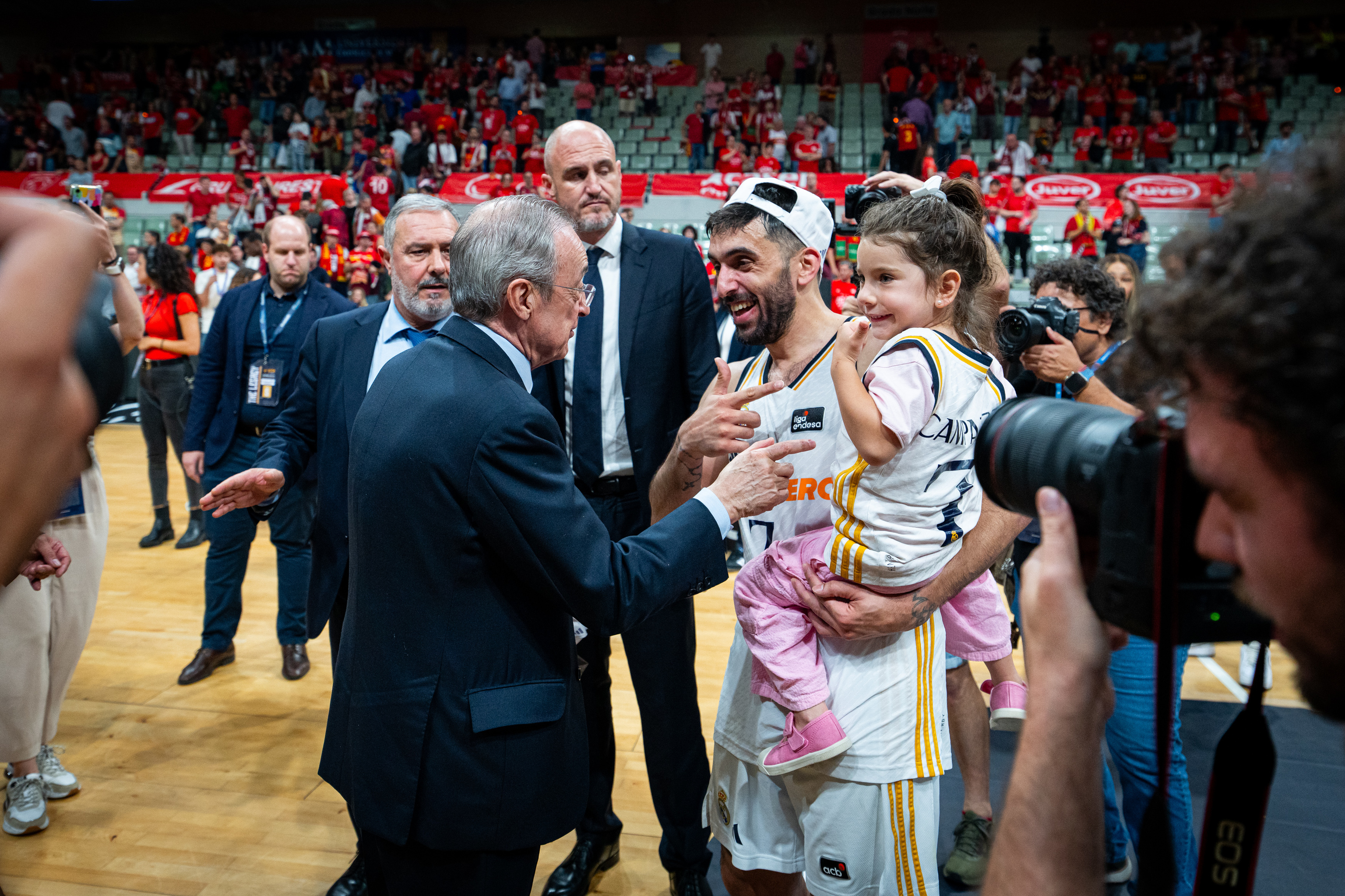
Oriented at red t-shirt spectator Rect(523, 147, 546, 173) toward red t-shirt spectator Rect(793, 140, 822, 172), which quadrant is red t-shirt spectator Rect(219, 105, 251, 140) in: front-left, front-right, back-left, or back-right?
back-left

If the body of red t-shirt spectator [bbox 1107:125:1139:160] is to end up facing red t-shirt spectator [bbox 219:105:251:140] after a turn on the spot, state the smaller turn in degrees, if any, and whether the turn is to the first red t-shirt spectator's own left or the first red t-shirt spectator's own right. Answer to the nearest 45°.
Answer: approximately 90° to the first red t-shirt spectator's own right

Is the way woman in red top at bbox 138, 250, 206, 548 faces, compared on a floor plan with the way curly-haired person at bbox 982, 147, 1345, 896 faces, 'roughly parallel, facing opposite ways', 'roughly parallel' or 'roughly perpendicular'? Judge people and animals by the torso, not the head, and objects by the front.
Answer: roughly perpendicular

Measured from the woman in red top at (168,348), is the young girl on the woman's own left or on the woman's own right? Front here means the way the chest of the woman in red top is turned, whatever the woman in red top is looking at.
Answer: on the woman's own left

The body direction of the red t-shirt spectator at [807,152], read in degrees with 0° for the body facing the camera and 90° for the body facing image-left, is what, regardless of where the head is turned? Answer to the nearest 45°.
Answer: approximately 0°

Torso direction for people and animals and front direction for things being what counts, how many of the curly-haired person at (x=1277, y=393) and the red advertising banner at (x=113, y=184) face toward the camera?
1

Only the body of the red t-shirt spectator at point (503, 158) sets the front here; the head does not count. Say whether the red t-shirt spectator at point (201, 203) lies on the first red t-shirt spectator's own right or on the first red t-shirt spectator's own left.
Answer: on the first red t-shirt spectator's own right

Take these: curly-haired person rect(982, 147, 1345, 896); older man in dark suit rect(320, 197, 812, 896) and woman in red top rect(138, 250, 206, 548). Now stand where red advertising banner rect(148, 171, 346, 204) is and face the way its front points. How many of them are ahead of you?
3

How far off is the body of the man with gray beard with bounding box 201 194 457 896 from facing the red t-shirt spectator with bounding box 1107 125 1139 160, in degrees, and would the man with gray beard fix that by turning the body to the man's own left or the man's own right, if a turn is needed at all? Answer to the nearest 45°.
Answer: approximately 90° to the man's own left
